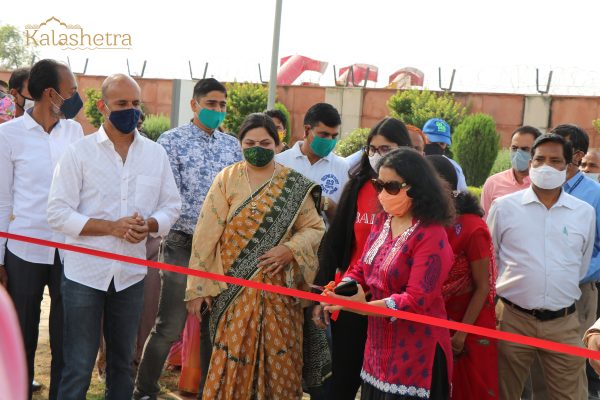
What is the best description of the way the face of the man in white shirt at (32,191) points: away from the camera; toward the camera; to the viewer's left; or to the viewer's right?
to the viewer's right

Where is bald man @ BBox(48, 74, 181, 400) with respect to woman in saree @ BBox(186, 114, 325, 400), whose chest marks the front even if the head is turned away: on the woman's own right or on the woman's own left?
on the woman's own right

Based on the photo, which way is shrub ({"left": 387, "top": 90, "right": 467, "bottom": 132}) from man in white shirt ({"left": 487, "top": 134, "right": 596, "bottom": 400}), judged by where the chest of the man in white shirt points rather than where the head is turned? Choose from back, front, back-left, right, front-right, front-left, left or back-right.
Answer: back

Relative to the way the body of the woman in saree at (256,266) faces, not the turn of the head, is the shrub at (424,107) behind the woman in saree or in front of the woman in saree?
behind

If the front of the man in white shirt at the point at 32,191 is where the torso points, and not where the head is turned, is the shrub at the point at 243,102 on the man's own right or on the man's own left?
on the man's own left

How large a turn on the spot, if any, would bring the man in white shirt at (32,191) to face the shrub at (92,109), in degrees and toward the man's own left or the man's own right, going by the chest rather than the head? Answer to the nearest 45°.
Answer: approximately 135° to the man's own left

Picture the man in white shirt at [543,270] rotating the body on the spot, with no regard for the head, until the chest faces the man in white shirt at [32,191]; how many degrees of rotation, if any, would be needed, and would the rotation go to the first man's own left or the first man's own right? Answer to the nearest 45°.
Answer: approximately 90° to the first man's own right

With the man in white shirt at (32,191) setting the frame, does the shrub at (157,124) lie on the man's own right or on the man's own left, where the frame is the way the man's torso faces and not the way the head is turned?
on the man's own left

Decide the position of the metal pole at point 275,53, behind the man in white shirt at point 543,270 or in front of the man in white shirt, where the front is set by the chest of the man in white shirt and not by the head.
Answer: behind

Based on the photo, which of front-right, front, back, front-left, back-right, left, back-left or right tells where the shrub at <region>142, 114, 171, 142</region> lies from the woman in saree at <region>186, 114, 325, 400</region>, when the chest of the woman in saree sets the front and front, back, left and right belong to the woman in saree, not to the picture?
back

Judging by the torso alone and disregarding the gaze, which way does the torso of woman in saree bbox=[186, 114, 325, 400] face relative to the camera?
toward the camera

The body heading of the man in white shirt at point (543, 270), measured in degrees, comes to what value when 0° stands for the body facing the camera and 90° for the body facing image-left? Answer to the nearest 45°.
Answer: approximately 0°

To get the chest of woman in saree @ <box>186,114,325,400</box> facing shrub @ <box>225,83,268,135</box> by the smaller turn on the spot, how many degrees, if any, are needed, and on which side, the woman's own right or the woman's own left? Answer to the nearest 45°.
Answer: approximately 180°

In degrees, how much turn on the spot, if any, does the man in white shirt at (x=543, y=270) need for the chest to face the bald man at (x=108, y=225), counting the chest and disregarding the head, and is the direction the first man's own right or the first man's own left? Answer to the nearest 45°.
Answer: approximately 45° to the first man's own right
